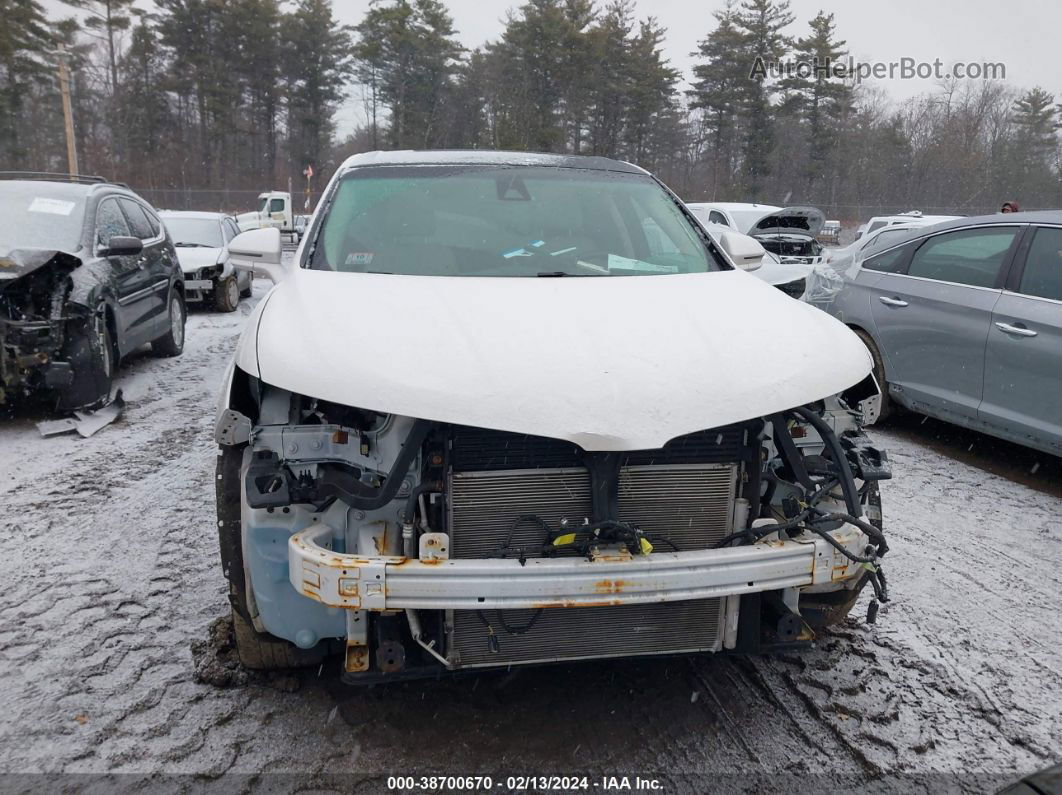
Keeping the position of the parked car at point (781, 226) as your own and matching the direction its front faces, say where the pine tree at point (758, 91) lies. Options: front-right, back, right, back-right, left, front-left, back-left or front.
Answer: back-left

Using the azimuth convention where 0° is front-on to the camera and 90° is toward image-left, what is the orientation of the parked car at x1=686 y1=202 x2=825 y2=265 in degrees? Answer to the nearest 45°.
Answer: approximately 315°

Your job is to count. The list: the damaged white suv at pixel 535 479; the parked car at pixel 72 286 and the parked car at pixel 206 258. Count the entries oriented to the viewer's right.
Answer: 0

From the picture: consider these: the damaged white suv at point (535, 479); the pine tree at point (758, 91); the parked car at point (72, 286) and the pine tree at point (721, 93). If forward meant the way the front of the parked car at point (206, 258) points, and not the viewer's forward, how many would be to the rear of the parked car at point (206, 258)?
2

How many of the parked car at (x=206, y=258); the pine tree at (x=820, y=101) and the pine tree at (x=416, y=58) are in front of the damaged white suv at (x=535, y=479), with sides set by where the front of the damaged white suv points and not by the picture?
0

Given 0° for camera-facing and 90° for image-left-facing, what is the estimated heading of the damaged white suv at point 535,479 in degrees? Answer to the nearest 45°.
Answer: approximately 0°

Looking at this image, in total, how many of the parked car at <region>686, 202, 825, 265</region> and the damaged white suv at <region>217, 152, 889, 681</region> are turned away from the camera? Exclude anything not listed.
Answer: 0

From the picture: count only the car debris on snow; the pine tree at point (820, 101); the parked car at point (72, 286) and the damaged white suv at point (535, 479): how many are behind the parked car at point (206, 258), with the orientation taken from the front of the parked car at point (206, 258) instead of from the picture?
1

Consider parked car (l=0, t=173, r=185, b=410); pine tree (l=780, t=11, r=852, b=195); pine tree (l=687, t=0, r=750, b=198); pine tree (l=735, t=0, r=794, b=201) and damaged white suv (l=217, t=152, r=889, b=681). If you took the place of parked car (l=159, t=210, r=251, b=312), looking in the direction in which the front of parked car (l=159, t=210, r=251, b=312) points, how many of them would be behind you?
3

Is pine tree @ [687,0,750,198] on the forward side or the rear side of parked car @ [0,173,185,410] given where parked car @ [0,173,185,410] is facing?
on the rear side

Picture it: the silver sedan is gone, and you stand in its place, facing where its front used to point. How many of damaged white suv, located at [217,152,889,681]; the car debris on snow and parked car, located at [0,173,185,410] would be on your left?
0

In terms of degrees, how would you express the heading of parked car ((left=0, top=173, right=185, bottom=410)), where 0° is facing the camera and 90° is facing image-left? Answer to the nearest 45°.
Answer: approximately 45°

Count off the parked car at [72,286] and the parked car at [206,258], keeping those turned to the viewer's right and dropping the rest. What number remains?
0

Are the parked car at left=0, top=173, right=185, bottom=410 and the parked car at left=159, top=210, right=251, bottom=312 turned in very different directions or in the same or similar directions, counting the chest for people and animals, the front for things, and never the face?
same or similar directions

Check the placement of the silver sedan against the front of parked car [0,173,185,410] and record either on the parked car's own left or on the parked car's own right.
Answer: on the parked car's own left
